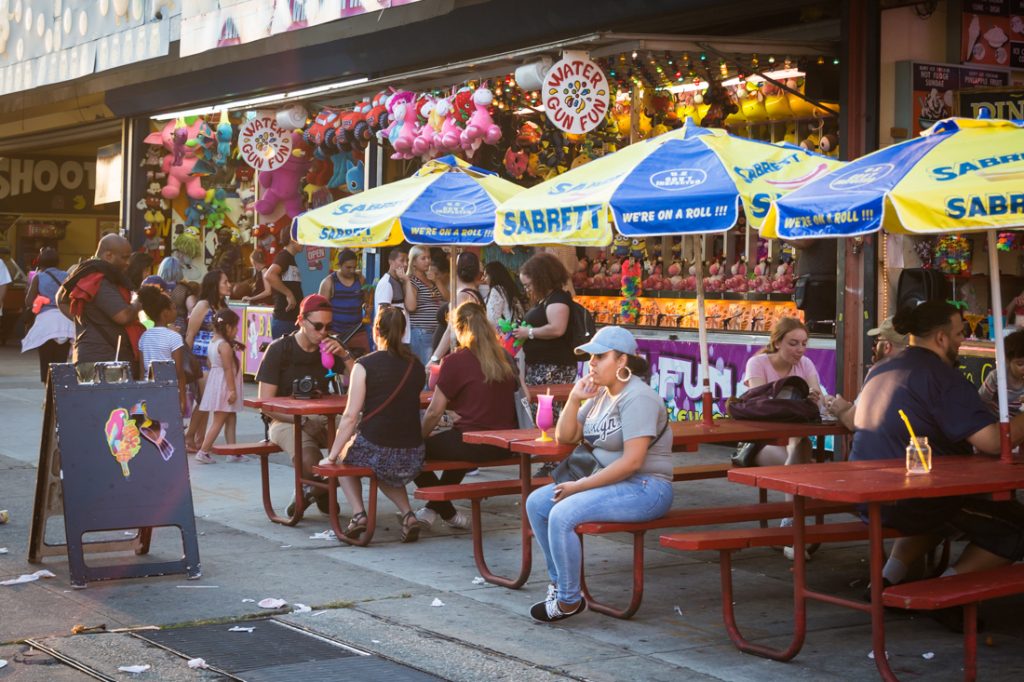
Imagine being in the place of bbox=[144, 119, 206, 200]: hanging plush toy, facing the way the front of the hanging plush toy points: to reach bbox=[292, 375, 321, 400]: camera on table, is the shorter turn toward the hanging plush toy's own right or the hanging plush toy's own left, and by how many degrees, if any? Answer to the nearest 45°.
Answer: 0° — it already faces it

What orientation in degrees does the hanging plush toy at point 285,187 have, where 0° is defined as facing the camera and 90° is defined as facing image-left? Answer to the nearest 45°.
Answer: approximately 45°

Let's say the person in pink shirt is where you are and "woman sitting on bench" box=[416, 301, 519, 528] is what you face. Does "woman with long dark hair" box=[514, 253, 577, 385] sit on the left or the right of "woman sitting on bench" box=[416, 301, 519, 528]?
right

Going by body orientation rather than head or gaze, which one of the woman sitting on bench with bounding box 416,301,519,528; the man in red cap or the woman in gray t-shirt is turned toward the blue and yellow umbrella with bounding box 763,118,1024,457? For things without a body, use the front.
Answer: the man in red cap

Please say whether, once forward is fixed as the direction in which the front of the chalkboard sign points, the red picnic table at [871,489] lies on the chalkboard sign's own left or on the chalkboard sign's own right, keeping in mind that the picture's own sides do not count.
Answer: on the chalkboard sign's own left

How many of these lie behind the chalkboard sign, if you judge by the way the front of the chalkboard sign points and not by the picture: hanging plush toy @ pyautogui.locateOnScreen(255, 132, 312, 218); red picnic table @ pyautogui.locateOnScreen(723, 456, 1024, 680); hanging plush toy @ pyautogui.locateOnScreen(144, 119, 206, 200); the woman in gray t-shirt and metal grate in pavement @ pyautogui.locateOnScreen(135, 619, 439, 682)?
2

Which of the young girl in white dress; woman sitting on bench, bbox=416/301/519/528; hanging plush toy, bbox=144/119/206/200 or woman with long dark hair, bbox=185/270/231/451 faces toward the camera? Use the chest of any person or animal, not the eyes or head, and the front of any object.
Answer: the hanging plush toy

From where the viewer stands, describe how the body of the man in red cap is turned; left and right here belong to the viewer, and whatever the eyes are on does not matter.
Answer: facing the viewer and to the right of the viewer

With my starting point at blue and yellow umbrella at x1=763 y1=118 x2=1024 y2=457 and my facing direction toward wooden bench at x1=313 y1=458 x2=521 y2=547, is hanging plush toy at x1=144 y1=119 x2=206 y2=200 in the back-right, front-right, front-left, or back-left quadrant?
front-right

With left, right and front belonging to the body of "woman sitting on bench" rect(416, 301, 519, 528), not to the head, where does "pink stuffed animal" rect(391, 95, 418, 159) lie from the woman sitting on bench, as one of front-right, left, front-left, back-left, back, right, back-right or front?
front-right
